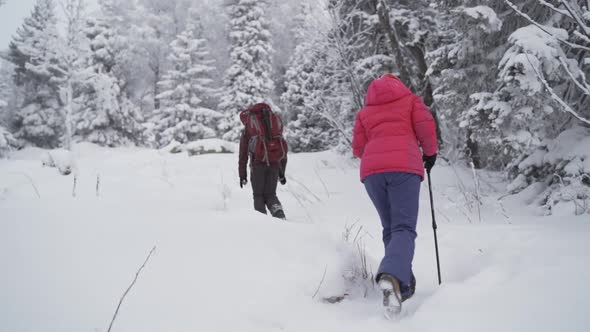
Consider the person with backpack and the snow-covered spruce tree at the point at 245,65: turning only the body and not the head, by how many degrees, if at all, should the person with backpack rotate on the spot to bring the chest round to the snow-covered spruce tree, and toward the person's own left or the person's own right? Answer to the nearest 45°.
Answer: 0° — they already face it

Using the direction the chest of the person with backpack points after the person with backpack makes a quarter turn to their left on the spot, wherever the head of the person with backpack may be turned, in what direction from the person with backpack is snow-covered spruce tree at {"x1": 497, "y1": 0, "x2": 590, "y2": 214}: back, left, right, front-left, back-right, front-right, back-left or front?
back

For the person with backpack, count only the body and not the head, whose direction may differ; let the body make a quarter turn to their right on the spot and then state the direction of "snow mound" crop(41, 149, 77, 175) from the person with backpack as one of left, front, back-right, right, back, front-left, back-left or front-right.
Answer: back-left

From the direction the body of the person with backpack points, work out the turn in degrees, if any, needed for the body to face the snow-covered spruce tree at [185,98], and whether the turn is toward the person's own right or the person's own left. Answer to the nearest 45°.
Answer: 0° — they already face it

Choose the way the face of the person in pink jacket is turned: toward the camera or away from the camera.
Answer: away from the camera

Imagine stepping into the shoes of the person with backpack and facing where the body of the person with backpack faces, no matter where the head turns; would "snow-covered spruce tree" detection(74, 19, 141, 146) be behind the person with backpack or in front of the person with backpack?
in front

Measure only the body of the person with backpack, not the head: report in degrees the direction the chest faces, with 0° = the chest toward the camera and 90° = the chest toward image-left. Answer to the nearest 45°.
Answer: approximately 180°

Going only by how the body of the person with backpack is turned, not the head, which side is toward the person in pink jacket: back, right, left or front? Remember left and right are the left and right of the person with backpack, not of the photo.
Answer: back

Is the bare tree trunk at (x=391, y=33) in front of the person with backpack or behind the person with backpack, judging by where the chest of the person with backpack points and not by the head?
in front

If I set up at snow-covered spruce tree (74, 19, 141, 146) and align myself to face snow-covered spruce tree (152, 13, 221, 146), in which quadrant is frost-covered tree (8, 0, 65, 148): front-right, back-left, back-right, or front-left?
back-left

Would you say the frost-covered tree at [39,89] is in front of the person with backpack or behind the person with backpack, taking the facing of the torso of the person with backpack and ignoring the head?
in front
